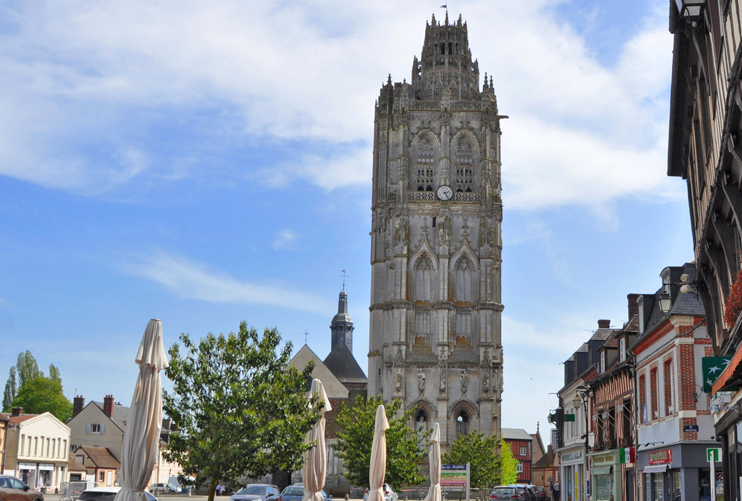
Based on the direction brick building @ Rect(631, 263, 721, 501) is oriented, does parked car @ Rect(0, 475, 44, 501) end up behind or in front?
in front

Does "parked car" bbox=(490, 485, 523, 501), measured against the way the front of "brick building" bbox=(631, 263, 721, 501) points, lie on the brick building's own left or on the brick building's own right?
on the brick building's own right

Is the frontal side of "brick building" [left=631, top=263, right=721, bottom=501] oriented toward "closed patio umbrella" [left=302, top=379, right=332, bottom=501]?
yes

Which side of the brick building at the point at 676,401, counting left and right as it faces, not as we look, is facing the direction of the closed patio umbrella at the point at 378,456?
front

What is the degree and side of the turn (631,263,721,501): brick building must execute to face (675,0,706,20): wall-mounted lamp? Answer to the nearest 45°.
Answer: approximately 45° to its left

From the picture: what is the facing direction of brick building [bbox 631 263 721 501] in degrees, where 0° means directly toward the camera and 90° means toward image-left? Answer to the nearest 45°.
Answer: approximately 45°

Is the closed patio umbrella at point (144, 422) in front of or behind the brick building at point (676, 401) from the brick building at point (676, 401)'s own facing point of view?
in front

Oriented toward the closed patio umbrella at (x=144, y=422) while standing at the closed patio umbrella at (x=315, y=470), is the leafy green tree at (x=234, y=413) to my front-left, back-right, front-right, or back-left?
back-right
